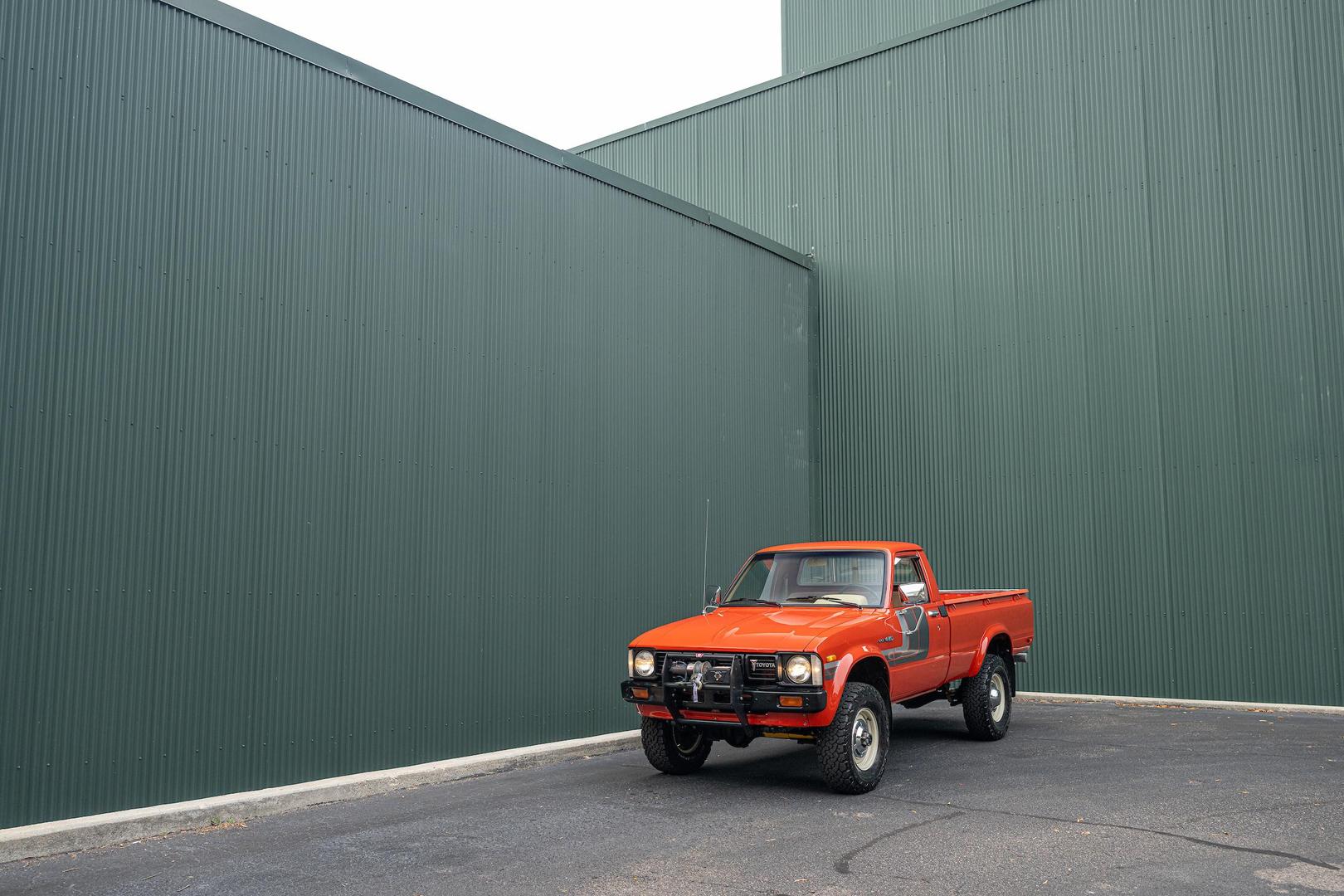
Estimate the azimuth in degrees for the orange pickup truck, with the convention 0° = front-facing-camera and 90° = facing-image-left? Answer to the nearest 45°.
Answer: approximately 45°
